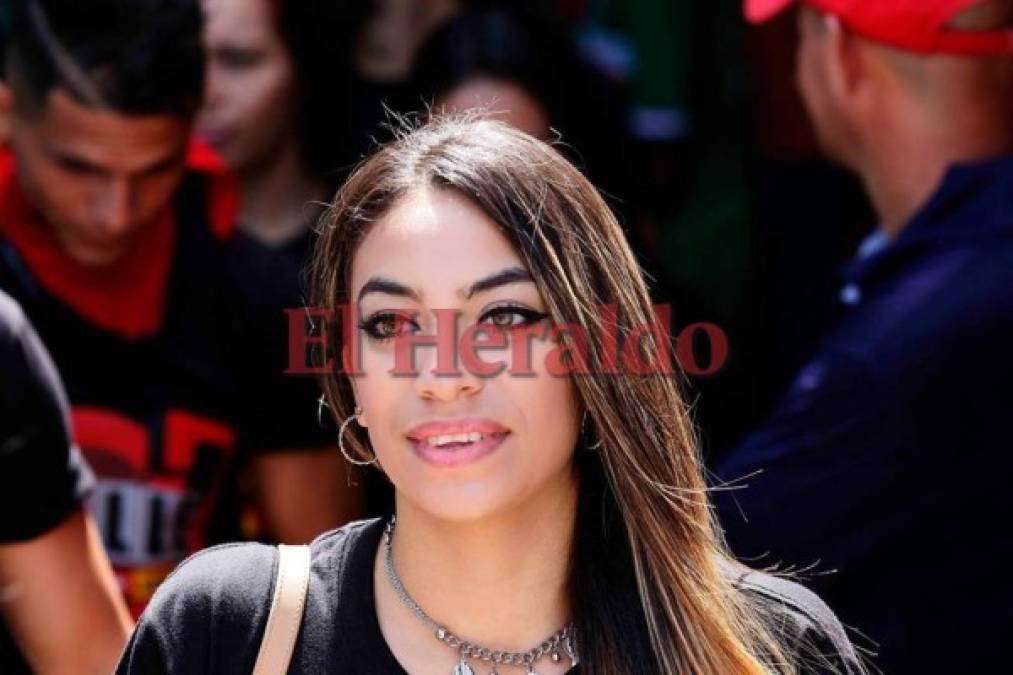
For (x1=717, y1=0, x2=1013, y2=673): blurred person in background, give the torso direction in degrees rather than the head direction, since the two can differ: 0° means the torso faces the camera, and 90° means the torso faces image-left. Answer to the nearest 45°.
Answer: approximately 135°

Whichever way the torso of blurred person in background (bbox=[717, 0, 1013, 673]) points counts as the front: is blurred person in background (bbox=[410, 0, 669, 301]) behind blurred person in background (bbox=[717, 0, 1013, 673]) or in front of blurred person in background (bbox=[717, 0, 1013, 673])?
in front

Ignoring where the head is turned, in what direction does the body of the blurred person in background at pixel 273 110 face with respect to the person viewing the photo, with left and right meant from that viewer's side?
facing the viewer and to the left of the viewer

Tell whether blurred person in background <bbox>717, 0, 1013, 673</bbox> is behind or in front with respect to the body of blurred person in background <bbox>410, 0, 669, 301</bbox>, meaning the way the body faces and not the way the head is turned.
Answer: in front

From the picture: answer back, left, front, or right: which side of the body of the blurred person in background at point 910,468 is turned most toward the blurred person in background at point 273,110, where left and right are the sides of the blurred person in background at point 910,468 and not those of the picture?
front

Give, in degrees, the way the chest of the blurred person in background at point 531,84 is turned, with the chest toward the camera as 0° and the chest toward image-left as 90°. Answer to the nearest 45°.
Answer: approximately 0°
